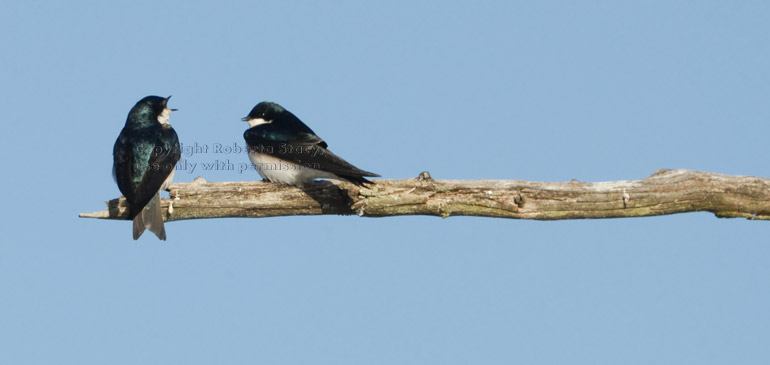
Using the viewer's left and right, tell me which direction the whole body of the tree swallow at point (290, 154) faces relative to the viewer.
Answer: facing to the left of the viewer

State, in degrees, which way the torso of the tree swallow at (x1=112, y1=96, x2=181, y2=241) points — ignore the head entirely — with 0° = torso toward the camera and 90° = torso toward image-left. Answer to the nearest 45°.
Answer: approximately 225°

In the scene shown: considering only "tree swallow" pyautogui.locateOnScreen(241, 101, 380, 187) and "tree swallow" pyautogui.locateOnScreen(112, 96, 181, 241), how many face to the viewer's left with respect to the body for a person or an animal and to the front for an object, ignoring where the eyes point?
1

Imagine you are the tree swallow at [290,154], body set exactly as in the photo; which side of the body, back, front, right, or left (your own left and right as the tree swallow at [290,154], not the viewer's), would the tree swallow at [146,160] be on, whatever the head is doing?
front

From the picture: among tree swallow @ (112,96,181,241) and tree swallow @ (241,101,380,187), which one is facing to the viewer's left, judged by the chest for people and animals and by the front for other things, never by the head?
tree swallow @ (241,101,380,187)

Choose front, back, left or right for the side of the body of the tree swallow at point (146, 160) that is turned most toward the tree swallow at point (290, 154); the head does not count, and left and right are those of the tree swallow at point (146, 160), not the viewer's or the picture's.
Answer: right
